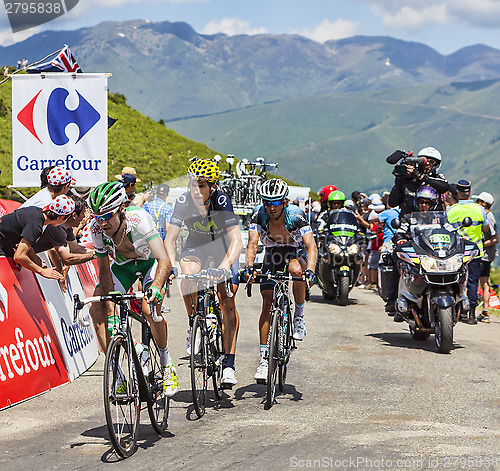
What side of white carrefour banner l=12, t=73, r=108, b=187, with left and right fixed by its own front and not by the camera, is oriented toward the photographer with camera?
left

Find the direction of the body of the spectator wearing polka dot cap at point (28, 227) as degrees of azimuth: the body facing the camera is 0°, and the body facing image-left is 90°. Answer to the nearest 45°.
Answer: approximately 270°

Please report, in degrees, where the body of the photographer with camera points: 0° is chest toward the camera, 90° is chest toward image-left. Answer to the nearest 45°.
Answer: approximately 45°

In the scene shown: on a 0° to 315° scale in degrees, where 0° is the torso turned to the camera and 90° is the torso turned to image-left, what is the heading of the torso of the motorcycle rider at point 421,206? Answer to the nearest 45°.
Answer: approximately 0°

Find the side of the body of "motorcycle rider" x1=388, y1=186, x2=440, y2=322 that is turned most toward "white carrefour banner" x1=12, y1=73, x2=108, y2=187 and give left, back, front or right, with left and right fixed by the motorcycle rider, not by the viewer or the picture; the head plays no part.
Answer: right

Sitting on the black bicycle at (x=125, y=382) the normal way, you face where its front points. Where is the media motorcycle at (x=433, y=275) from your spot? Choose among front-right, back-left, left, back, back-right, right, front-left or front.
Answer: back-left

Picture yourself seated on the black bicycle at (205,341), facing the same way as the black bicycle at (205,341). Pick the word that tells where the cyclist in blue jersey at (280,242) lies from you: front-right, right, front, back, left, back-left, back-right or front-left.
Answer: back-left
